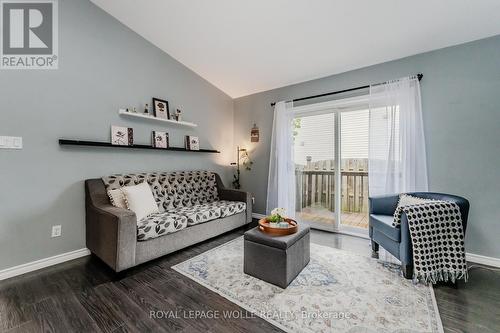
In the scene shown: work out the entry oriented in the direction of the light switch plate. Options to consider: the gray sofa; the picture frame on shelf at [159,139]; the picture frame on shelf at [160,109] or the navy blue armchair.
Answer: the navy blue armchair

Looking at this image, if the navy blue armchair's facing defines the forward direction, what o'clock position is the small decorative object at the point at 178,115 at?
The small decorative object is roughly at 1 o'clock from the navy blue armchair.

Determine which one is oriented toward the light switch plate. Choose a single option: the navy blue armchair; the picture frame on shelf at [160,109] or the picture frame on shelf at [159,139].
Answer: the navy blue armchair

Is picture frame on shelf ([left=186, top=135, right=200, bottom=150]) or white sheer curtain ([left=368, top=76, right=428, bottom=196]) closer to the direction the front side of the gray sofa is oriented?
the white sheer curtain

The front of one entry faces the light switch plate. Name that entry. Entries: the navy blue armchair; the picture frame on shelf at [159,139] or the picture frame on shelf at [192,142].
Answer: the navy blue armchair

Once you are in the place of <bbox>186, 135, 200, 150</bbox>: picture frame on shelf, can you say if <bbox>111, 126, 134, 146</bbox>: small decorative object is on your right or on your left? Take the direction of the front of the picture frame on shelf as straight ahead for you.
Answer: on your right
